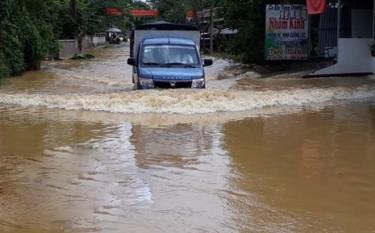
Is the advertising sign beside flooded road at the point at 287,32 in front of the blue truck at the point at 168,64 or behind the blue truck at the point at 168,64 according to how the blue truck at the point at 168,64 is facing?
behind

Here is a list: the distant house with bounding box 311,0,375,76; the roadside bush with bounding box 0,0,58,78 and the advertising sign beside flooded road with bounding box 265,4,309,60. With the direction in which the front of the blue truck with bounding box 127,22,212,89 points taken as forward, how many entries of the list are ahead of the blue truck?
0

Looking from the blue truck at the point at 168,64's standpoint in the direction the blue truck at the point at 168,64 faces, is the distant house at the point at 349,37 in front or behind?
behind

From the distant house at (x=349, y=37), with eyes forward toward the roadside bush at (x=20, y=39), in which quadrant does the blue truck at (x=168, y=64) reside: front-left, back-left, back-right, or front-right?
front-left

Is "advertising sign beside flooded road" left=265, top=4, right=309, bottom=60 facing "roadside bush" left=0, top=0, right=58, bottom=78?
no

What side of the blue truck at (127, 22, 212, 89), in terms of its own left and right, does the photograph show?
front

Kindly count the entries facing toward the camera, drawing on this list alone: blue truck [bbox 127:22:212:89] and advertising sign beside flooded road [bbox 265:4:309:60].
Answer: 2

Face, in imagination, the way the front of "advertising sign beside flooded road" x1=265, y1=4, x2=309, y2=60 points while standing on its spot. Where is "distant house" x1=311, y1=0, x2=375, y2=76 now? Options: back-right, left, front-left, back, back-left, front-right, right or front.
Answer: left

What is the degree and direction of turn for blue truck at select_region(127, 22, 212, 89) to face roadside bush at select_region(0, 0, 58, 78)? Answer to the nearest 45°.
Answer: approximately 135° to its right

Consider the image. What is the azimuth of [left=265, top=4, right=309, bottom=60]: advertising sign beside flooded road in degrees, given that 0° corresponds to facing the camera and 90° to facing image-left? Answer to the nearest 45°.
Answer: approximately 0°

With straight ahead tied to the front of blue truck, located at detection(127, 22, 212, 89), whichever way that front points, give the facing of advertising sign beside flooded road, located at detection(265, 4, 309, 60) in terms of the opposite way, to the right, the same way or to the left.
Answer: the same way
